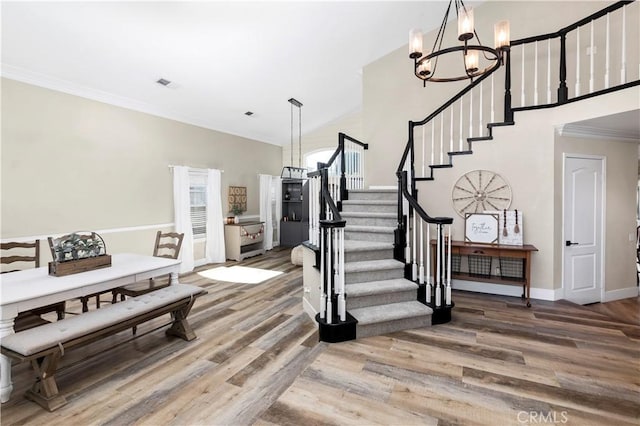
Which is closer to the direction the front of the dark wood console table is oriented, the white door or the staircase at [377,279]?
the staircase

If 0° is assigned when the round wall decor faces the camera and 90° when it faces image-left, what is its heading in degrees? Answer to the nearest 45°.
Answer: approximately 0°

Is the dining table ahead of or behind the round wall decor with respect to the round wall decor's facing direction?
ahead

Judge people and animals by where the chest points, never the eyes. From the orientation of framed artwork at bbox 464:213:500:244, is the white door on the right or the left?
on its left

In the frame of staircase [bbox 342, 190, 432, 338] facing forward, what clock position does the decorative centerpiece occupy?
The decorative centerpiece is roughly at 2 o'clock from the staircase.

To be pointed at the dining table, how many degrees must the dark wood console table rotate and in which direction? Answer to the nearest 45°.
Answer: approximately 45° to its right

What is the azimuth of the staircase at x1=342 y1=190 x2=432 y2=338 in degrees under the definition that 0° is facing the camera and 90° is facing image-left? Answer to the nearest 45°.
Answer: approximately 0°

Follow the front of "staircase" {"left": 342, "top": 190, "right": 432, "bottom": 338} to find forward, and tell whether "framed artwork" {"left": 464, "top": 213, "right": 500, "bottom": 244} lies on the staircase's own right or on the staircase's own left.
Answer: on the staircase's own left

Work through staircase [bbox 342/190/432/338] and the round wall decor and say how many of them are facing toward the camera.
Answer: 2
